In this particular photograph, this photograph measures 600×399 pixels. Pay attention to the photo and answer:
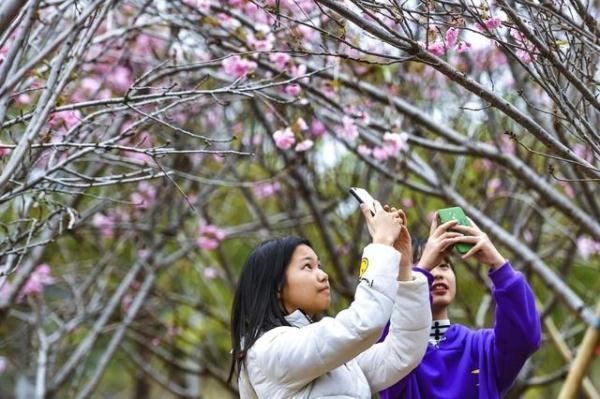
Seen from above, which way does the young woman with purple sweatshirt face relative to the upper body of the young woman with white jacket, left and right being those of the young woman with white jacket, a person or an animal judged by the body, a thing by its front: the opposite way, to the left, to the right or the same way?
to the right

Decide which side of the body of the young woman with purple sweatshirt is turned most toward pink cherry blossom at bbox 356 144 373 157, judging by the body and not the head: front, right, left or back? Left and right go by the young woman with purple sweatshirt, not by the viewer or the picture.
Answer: back

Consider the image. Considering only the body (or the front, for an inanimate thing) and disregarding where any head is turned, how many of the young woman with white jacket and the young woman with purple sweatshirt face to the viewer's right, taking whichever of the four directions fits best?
1

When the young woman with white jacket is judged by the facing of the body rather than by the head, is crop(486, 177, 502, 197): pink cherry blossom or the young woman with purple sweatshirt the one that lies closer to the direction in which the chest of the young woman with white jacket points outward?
the young woman with purple sweatshirt

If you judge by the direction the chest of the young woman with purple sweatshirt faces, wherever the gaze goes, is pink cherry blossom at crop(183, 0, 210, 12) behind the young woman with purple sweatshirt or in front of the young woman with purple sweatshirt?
behind

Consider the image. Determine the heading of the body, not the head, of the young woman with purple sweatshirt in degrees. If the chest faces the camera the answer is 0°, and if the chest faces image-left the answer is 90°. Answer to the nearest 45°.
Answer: approximately 0°

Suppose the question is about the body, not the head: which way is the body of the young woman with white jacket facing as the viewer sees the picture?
to the viewer's right

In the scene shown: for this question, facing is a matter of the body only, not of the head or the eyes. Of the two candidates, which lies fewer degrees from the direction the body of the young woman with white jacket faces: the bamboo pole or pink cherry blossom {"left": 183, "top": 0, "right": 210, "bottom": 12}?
the bamboo pole
